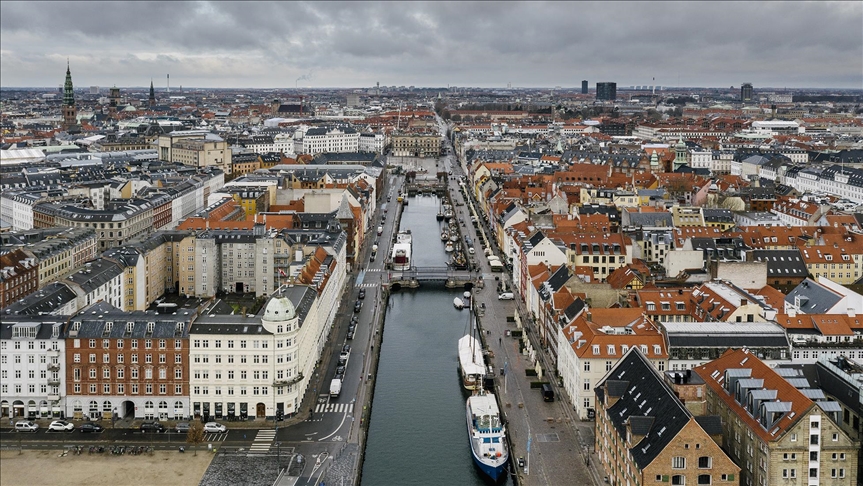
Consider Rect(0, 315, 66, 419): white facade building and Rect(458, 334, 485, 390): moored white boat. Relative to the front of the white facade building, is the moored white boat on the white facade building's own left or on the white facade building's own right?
on the white facade building's own left

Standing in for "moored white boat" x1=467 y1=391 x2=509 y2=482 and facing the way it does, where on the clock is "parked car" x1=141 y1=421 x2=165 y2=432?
The parked car is roughly at 3 o'clock from the moored white boat.

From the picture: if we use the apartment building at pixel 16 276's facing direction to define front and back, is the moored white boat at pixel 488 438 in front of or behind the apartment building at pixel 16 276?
in front

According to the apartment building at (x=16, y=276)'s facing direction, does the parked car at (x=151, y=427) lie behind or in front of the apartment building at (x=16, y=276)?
in front

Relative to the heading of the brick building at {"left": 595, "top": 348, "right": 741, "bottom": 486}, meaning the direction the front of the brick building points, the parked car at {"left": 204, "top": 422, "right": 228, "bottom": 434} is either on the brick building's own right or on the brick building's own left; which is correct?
on the brick building's own right

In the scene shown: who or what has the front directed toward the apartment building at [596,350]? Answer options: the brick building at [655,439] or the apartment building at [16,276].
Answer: the apartment building at [16,276]

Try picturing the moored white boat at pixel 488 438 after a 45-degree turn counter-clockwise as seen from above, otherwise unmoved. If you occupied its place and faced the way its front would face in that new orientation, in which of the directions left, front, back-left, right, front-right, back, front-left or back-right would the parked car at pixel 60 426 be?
back-right
